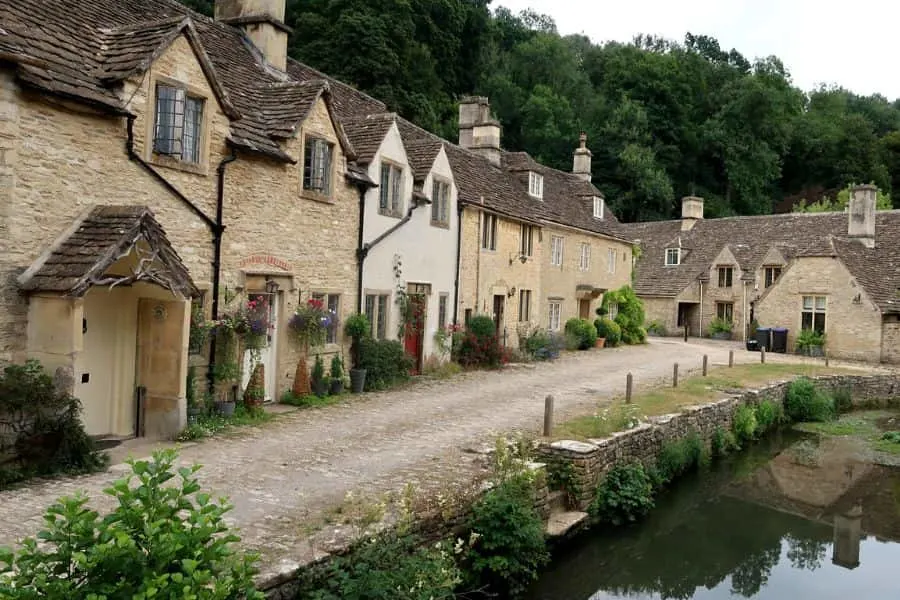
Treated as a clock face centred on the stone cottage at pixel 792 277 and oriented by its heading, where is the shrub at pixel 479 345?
The shrub is roughly at 1 o'clock from the stone cottage.

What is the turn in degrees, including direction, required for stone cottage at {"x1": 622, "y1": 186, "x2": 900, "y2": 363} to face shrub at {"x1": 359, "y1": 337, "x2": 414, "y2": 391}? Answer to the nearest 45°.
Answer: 0° — it already faces it

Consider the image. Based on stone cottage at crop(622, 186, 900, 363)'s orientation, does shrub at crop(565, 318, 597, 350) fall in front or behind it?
in front

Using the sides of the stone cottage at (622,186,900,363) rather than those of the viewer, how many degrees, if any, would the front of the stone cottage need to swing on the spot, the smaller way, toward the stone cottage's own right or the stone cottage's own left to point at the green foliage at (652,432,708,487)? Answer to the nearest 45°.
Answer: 0° — it already faces it

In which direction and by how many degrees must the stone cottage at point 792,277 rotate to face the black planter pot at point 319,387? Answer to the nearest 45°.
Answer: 0° — it already faces it

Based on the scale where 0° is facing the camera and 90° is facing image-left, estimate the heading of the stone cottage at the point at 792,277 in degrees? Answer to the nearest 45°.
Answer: approximately 0°

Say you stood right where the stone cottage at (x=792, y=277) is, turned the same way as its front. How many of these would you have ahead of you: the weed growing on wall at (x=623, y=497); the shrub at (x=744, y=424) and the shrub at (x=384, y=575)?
3

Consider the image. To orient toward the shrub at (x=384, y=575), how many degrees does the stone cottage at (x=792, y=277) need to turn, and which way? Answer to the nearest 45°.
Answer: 0° — it already faces it

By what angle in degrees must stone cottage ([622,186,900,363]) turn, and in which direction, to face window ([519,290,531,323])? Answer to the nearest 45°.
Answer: approximately 45° to its right

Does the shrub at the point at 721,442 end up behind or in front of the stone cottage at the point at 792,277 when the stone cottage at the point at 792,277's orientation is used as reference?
in front

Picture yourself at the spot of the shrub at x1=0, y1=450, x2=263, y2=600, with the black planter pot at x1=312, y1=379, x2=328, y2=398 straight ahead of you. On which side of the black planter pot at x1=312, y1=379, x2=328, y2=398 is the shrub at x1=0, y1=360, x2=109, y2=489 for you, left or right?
left
